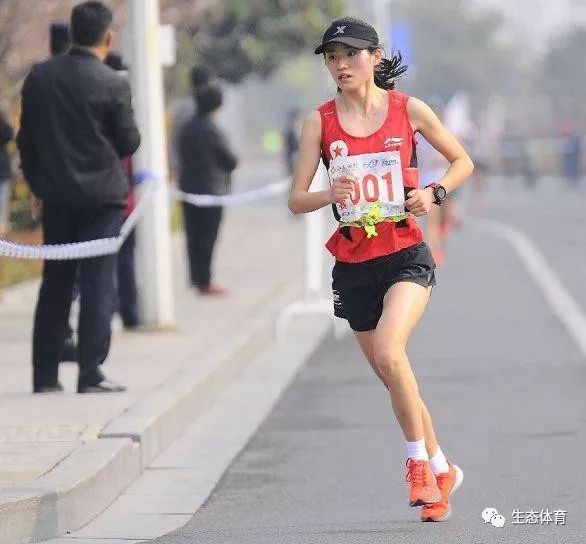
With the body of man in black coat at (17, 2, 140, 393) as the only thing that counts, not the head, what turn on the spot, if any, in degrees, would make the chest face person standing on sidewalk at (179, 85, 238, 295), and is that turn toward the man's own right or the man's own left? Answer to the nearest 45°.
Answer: approximately 45° to the man's own left

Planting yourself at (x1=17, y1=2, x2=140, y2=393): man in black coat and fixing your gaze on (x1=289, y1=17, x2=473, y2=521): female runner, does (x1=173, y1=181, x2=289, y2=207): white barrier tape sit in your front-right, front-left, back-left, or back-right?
back-left

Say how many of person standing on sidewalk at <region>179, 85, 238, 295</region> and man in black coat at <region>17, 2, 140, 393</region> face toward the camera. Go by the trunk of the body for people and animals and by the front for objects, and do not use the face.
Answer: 0

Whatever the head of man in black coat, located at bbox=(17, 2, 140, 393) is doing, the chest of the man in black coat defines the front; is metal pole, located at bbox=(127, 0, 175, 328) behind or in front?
in front

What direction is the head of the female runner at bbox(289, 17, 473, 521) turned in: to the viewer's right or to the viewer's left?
to the viewer's left

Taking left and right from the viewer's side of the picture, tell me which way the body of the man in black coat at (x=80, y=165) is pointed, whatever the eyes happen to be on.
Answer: facing away from the viewer and to the right of the viewer

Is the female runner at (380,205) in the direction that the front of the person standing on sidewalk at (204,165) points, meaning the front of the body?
no

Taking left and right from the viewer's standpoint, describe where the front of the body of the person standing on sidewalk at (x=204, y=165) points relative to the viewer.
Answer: facing to the right of the viewer
